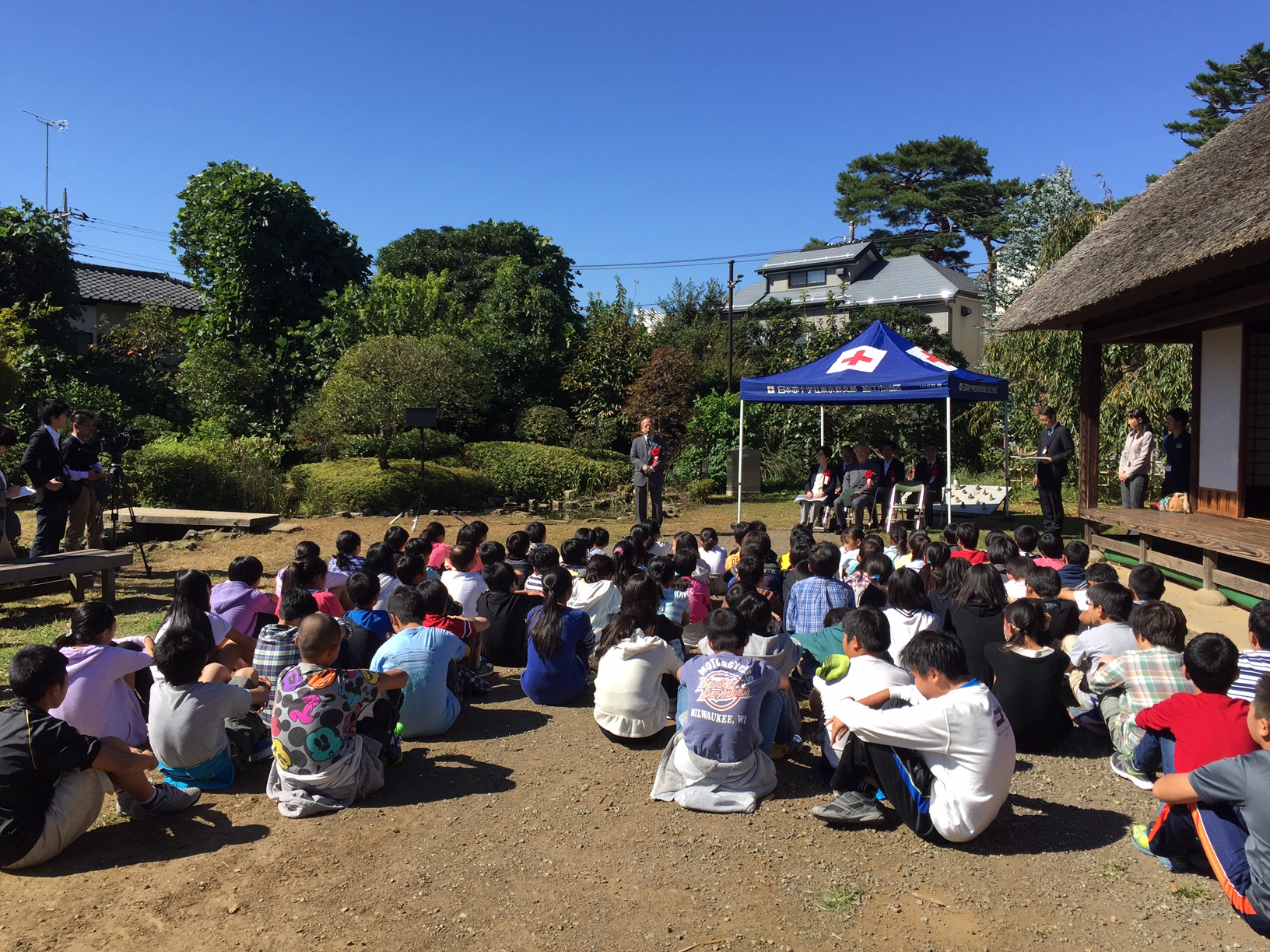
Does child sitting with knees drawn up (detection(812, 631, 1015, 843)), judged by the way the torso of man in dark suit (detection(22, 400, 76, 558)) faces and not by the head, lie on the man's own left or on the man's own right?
on the man's own right

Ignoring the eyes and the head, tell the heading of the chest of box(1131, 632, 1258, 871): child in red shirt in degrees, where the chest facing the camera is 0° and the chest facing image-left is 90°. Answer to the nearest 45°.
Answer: approximately 135°

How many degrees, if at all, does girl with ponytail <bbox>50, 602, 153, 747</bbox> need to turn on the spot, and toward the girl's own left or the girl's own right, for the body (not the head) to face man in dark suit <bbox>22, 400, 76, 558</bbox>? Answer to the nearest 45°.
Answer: approximately 45° to the girl's own left

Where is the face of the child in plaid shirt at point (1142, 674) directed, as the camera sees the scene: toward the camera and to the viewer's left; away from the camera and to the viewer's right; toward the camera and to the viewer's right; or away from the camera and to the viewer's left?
away from the camera and to the viewer's left

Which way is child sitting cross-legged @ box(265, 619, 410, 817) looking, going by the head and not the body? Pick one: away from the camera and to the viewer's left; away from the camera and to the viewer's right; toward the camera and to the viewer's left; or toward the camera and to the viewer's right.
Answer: away from the camera and to the viewer's right

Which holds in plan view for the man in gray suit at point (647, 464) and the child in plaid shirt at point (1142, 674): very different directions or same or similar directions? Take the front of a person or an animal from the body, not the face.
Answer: very different directions

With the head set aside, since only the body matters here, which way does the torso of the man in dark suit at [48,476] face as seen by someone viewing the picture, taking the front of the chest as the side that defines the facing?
to the viewer's right

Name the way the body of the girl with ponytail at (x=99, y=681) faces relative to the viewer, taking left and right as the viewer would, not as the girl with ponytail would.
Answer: facing away from the viewer and to the right of the viewer

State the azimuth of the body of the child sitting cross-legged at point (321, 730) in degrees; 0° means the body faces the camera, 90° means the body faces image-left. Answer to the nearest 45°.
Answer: approximately 225°

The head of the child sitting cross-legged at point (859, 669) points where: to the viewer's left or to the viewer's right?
to the viewer's left

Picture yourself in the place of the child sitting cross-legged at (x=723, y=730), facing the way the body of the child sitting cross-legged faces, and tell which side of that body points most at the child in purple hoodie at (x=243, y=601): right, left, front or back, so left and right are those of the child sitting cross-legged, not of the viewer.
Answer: left
